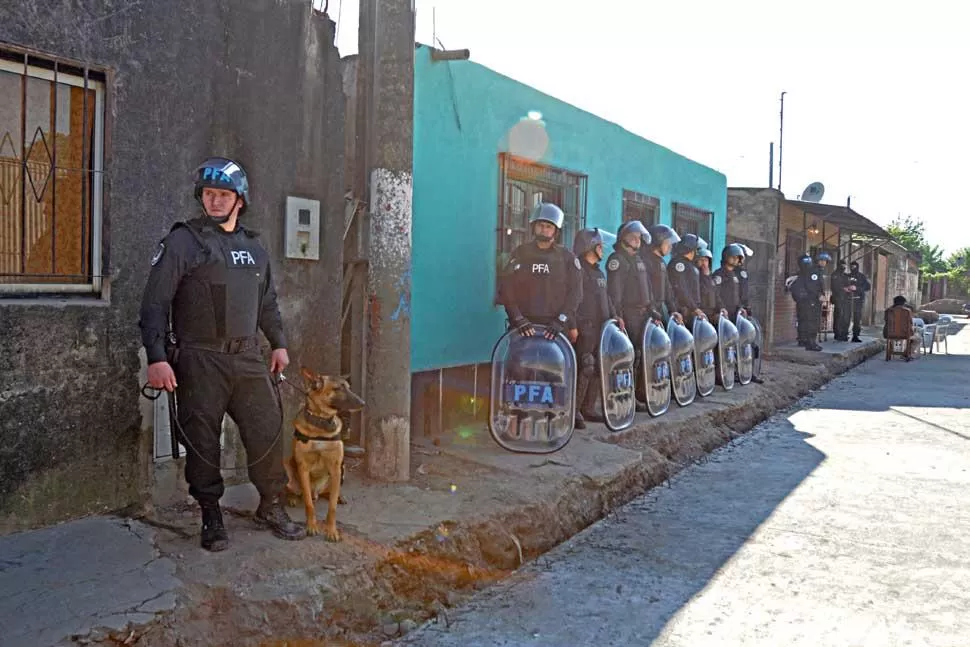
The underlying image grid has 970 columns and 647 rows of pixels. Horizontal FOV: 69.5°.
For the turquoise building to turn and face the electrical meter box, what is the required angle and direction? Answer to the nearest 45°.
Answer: approximately 45° to its right

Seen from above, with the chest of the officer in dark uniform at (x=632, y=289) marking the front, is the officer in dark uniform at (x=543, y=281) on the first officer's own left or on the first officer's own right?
on the first officer's own right

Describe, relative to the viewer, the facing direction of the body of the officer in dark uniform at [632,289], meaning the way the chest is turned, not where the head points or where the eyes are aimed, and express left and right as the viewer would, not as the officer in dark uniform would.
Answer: facing the viewer and to the right of the viewer

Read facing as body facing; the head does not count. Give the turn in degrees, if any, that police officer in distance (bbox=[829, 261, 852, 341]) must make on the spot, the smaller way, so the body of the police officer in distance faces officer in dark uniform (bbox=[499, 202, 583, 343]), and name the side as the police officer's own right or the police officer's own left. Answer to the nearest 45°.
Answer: approximately 45° to the police officer's own right

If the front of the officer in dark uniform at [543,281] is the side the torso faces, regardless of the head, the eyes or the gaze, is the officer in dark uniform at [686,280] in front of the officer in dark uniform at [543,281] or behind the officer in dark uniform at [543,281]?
behind

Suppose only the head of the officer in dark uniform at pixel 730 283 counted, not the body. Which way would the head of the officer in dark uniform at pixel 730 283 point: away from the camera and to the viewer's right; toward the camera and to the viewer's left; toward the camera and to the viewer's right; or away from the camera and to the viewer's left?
toward the camera and to the viewer's right

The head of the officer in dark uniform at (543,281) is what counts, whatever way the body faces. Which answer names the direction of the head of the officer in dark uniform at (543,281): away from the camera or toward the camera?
toward the camera

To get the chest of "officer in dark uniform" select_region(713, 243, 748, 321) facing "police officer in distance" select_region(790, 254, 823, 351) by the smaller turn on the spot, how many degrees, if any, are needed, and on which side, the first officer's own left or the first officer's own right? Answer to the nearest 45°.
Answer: approximately 135° to the first officer's own left

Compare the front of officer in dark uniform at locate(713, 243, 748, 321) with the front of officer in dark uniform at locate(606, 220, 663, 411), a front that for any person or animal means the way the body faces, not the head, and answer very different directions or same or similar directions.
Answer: same or similar directions

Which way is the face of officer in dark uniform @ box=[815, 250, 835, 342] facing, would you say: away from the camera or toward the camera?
toward the camera

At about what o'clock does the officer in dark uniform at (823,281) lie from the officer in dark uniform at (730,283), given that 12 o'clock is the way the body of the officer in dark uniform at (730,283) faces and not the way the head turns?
the officer in dark uniform at (823,281) is roughly at 8 o'clock from the officer in dark uniform at (730,283).

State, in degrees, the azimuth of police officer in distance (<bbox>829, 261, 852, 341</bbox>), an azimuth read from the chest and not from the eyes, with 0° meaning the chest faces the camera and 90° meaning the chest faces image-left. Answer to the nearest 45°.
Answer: approximately 315°
